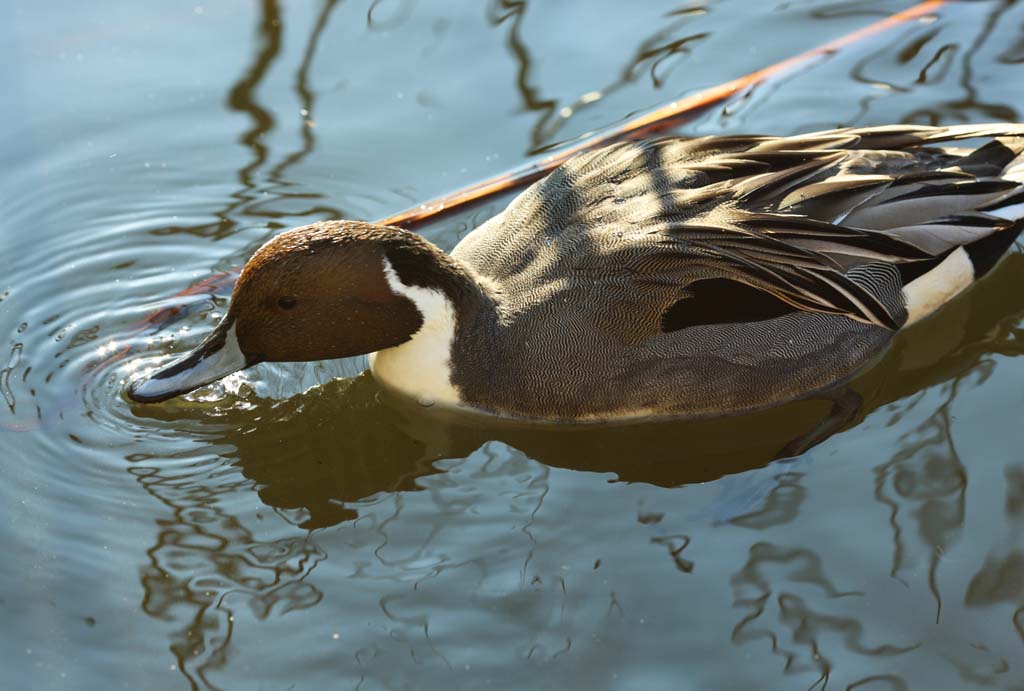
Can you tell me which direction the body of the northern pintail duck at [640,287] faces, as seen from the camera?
to the viewer's left
